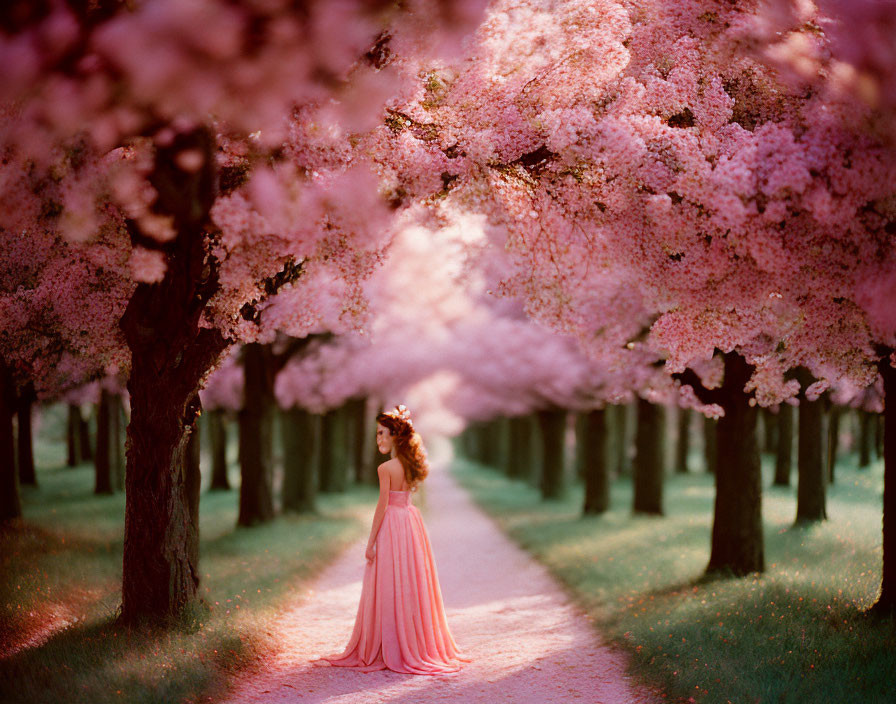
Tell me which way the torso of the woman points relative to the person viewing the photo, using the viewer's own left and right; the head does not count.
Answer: facing away from the viewer and to the left of the viewer

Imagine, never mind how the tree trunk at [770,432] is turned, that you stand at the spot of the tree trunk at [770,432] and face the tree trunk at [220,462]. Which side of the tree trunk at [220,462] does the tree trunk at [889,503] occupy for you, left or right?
left

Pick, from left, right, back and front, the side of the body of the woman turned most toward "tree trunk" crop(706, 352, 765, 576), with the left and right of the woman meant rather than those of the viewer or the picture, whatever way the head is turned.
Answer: right

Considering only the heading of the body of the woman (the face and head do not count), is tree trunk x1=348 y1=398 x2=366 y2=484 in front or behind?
in front

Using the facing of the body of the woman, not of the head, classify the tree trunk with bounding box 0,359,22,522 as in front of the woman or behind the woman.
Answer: in front

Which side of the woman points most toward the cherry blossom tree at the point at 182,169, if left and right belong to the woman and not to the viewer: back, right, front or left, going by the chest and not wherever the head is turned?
left

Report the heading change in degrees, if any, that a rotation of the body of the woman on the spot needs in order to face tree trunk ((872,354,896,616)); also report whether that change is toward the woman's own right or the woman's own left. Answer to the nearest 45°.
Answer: approximately 135° to the woman's own right
